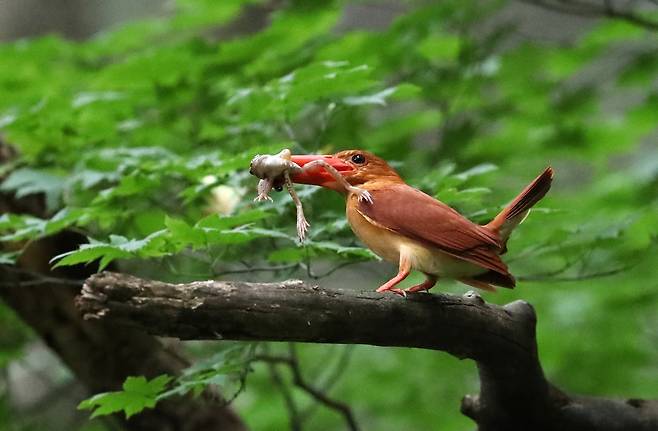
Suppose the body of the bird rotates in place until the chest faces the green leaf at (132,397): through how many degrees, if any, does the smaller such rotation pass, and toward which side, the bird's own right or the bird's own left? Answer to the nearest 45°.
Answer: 0° — it already faces it

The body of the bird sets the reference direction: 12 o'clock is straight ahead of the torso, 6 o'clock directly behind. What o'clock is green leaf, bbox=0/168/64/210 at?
The green leaf is roughly at 1 o'clock from the bird.

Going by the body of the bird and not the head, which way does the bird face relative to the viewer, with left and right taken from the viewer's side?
facing to the left of the viewer

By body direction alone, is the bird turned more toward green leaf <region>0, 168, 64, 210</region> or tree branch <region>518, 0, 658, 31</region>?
the green leaf

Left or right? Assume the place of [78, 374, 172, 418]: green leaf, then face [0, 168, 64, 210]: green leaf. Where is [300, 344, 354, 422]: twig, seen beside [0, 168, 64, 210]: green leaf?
right

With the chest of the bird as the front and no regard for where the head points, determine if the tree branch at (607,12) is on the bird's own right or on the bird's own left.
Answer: on the bird's own right
